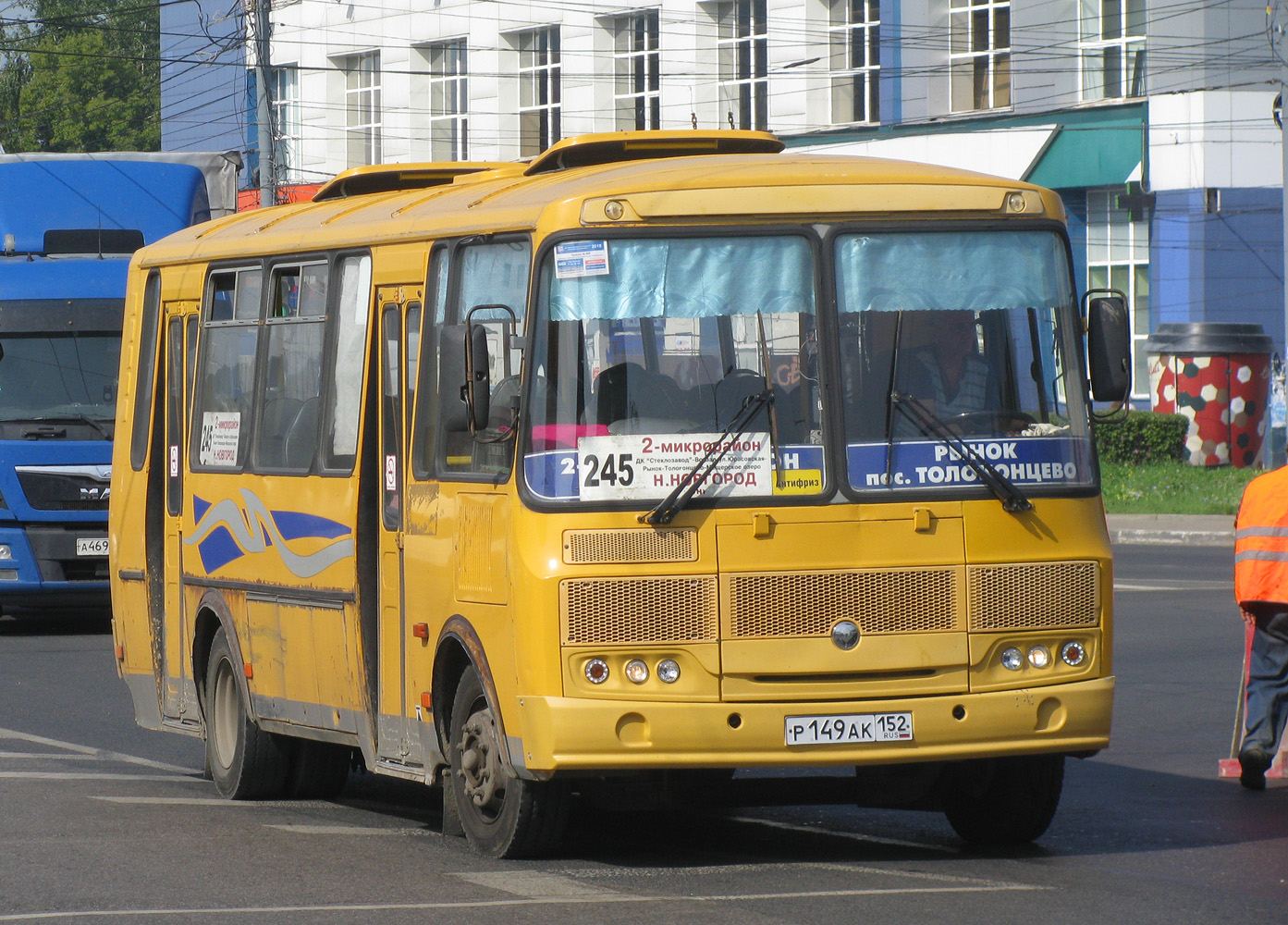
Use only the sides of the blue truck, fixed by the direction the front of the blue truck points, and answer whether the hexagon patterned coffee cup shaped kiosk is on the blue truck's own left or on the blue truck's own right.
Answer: on the blue truck's own left

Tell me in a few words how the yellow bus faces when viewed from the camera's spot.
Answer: facing the viewer and to the right of the viewer

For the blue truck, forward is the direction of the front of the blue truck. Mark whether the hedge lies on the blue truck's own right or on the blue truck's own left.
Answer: on the blue truck's own left

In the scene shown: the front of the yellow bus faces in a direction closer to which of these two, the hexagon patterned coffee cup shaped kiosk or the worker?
the worker

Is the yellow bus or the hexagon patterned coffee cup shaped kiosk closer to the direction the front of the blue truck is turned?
the yellow bus

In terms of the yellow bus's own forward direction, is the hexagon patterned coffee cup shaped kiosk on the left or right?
on its left

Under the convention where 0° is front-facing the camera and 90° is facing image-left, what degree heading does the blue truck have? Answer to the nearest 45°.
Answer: approximately 0°

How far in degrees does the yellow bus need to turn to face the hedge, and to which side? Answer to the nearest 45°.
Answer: approximately 135° to its left

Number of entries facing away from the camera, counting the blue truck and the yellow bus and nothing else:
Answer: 0

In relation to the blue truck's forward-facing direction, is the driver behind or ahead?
ahead

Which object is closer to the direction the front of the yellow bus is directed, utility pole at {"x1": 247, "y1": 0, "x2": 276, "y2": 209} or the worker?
the worker

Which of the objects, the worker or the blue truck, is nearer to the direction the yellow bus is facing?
the worker
